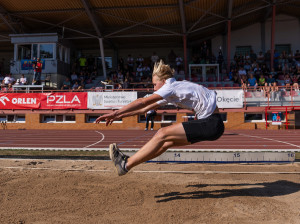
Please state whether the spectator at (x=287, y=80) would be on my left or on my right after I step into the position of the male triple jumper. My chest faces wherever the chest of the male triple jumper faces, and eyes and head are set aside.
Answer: on my right

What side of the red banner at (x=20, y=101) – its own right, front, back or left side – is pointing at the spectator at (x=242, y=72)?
left

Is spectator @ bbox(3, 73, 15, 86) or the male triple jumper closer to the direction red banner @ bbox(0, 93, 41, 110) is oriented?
the male triple jumper

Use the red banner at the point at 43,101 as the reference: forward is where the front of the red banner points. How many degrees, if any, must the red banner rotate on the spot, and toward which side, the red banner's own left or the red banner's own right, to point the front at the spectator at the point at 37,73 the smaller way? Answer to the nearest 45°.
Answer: approximately 180°

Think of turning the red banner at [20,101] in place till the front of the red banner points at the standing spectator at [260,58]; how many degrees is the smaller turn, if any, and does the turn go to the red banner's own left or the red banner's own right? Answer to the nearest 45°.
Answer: approximately 90° to the red banner's own left

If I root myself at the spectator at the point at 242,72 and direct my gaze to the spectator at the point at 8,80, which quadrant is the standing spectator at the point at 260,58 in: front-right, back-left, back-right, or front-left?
back-right

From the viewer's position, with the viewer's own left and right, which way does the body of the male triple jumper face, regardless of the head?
facing to the left of the viewer

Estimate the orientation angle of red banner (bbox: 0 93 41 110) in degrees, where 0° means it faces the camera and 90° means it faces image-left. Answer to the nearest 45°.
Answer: approximately 0°

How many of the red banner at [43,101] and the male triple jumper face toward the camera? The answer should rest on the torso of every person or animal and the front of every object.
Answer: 1

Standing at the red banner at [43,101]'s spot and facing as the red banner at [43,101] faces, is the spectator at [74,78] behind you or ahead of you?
behind
